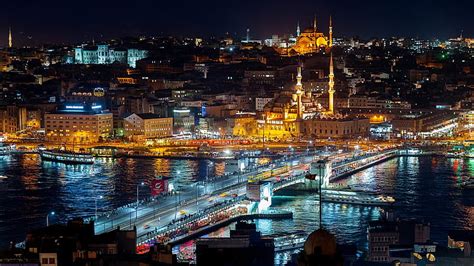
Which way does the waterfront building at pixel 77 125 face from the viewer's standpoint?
toward the camera

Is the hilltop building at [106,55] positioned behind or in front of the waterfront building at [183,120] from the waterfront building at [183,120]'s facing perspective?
behind

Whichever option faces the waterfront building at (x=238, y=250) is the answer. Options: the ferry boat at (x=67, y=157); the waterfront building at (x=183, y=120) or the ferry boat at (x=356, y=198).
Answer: the waterfront building at (x=183, y=120)

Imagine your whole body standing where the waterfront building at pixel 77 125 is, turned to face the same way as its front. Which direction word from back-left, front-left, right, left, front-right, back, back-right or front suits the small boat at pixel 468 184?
front-left

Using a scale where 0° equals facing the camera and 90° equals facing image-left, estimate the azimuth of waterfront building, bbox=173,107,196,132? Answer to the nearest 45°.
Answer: approximately 0°

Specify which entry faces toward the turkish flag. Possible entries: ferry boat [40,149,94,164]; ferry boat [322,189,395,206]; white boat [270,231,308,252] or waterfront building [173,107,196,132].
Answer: the waterfront building

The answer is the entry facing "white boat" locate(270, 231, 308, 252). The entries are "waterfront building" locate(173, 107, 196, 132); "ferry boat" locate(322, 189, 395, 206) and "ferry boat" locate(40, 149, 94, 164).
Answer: the waterfront building

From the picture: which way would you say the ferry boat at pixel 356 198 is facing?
to the viewer's right

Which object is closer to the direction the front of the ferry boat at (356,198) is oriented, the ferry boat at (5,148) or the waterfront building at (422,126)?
the waterfront building

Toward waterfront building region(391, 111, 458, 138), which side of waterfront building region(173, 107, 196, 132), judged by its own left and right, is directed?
left

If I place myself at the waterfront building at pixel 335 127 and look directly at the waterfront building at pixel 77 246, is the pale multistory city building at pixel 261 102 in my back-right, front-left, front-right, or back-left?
back-right
